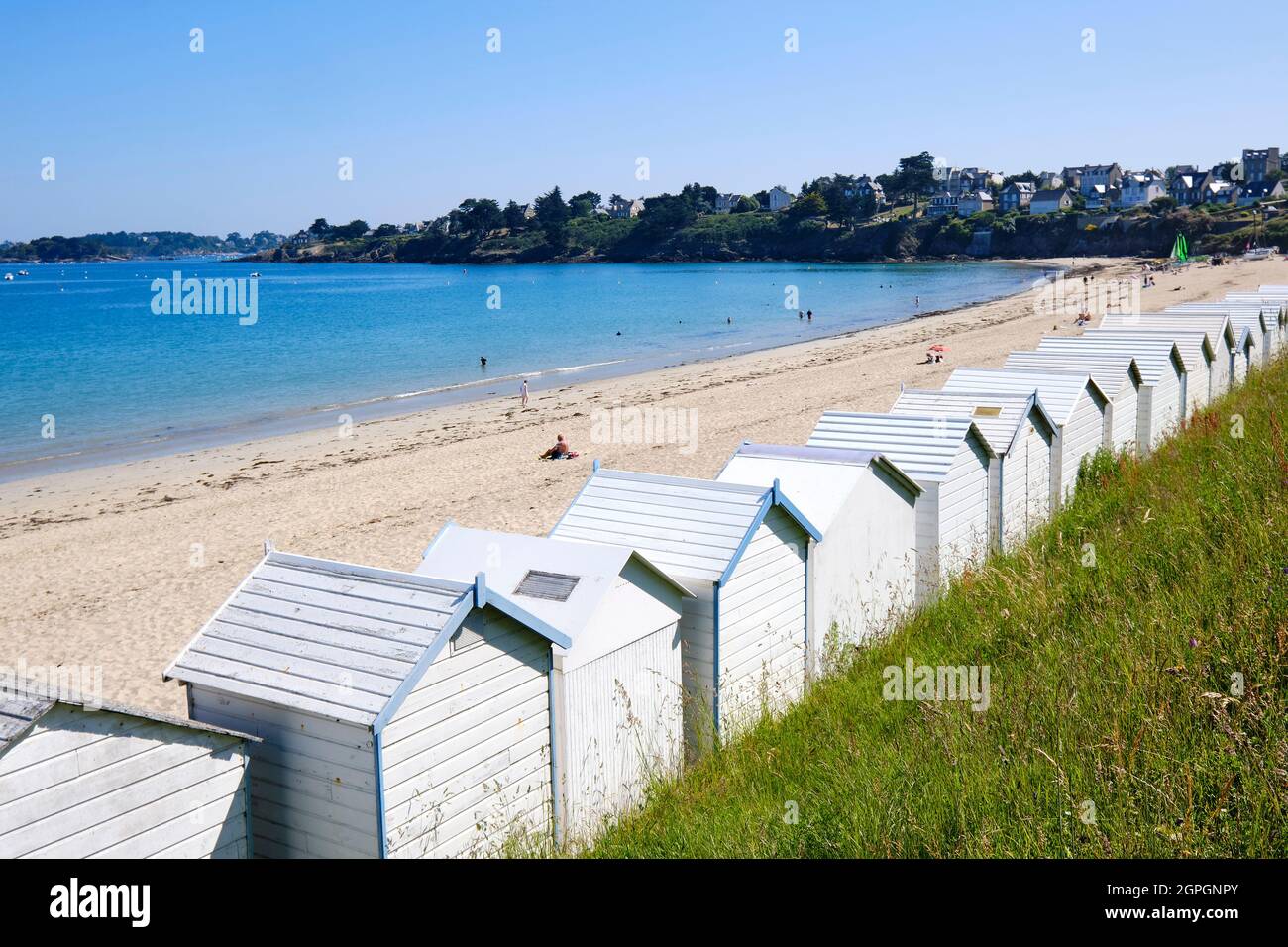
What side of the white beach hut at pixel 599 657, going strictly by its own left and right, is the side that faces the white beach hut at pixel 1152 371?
right

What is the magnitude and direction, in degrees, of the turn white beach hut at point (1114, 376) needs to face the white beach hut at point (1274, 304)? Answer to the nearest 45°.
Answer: approximately 90° to its right

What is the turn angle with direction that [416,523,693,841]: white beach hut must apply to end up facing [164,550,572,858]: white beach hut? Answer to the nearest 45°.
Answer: approximately 90° to its left

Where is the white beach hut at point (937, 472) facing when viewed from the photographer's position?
facing away from the viewer and to the left of the viewer

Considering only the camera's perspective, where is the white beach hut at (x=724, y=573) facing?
facing away from the viewer and to the left of the viewer

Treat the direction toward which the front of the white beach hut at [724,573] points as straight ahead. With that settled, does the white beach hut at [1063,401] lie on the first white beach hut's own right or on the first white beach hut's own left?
on the first white beach hut's own right

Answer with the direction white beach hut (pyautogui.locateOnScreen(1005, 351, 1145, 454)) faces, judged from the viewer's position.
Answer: facing to the left of the viewer

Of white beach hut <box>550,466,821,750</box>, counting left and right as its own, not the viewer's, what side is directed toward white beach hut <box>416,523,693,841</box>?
left

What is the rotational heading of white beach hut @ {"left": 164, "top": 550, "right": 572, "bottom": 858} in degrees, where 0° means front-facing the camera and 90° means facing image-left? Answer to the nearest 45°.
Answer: approximately 135°

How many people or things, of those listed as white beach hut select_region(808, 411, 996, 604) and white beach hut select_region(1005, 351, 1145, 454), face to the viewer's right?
0

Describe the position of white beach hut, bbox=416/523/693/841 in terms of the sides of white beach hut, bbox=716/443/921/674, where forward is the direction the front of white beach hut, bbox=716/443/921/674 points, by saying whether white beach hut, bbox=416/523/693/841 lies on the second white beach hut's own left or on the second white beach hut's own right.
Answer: on the second white beach hut's own left

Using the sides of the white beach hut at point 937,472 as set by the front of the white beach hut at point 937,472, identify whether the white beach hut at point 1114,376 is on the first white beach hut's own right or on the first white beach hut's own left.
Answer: on the first white beach hut's own right

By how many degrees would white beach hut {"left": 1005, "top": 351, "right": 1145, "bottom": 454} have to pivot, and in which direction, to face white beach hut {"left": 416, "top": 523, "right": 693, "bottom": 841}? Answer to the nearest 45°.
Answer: approximately 90° to its left

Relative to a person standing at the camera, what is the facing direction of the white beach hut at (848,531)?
facing away from the viewer and to the left of the viewer
